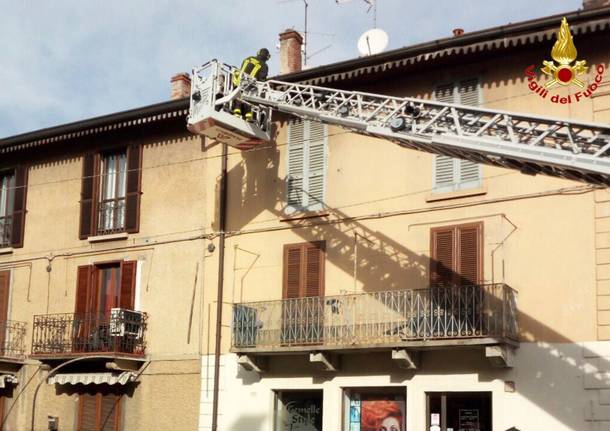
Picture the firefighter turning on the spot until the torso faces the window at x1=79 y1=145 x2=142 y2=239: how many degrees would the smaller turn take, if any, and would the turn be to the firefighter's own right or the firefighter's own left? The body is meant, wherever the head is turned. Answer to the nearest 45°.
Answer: approximately 90° to the firefighter's own left

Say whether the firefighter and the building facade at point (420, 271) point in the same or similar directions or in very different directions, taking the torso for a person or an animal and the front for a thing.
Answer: very different directions

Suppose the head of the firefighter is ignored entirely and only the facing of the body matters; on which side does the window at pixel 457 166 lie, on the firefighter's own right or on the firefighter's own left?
on the firefighter's own right

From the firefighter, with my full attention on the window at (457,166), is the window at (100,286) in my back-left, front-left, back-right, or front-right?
back-left

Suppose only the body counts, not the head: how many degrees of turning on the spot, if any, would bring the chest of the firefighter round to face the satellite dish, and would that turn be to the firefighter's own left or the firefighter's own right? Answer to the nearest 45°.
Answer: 0° — they already face it

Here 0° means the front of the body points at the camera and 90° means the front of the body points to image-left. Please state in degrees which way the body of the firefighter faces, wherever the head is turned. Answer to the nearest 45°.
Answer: approximately 225°

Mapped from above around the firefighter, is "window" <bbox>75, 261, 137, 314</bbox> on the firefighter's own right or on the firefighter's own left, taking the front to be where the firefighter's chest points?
on the firefighter's own left
